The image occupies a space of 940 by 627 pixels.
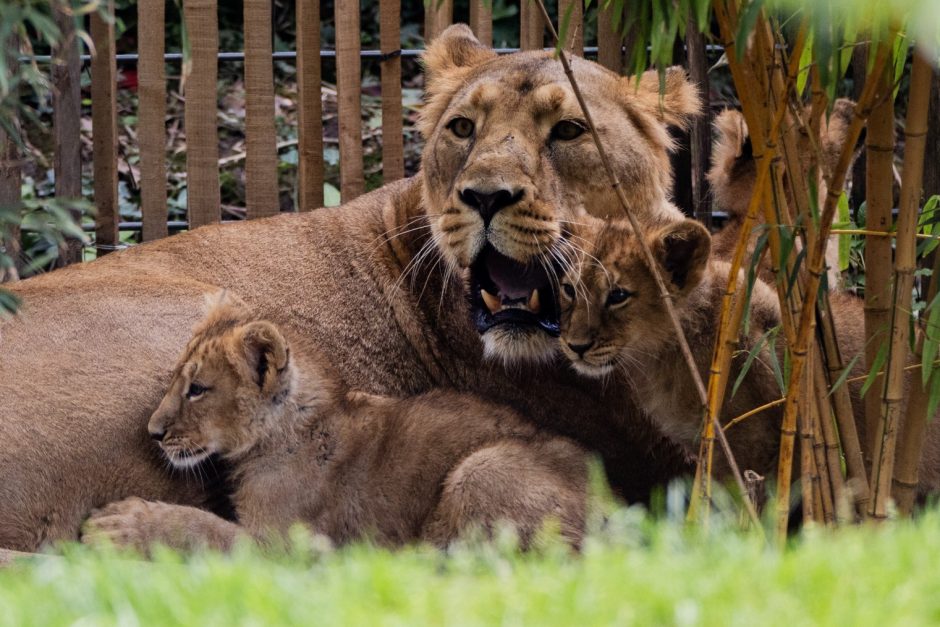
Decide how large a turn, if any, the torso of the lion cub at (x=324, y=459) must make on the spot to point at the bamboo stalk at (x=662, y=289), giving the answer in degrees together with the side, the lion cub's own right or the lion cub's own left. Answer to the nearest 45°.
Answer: approximately 135° to the lion cub's own left

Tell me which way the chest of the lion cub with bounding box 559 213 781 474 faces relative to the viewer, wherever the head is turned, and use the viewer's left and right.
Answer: facing the viewer and to the left of the viewer

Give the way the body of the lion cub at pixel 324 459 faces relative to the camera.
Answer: to the viewer's left

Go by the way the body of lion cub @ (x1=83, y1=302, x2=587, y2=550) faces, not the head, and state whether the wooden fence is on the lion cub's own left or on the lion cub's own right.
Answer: on the lion cub's own right

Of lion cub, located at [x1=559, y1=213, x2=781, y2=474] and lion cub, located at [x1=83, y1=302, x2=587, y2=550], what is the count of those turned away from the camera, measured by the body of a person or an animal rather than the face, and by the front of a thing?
0

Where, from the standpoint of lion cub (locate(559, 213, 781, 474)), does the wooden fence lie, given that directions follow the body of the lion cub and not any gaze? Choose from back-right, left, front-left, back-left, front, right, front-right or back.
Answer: right

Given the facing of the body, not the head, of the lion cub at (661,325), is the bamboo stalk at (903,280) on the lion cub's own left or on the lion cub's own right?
on the lion cub's own left

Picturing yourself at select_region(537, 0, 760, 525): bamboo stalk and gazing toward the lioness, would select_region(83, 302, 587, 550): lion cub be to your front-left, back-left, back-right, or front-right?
front-left

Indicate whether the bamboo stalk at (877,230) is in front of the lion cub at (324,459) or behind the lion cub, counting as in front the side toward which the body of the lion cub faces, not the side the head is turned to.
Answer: behind

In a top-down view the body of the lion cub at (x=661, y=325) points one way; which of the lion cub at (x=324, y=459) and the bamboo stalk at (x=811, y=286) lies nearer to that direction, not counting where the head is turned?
the lion cub
